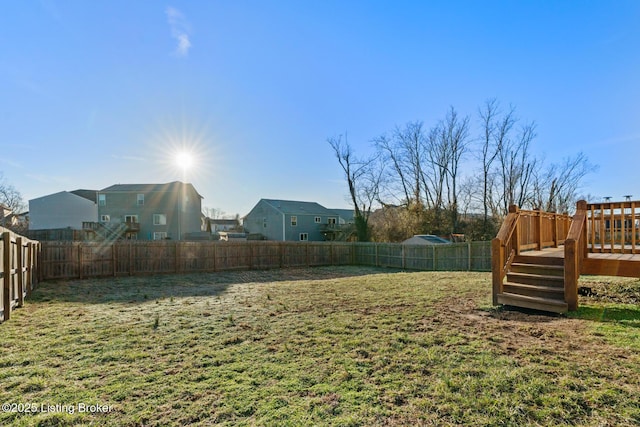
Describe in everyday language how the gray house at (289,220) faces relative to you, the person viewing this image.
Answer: facing away from the viewer and to the left of the viewer

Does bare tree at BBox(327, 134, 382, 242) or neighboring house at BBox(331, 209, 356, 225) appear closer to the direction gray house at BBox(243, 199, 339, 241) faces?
the neighboring house

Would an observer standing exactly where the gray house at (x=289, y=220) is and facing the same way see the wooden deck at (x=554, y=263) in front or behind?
behind

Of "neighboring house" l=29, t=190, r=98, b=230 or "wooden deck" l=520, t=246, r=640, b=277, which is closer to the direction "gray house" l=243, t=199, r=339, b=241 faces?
the neighboring house

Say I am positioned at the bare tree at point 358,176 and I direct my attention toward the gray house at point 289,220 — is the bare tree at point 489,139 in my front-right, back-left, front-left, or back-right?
back-right
